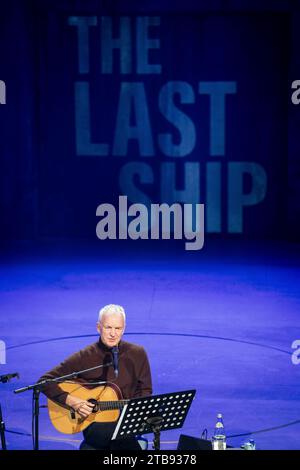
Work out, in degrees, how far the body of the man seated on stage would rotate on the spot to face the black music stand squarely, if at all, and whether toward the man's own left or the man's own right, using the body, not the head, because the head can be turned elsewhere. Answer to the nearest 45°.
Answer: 0° — they already face it

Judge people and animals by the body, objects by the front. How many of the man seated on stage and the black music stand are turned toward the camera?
1

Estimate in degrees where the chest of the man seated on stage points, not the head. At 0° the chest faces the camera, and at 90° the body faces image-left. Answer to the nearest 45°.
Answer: approximately 0°

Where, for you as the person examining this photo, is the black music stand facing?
facing away from the viewer and to the left of the viewer
